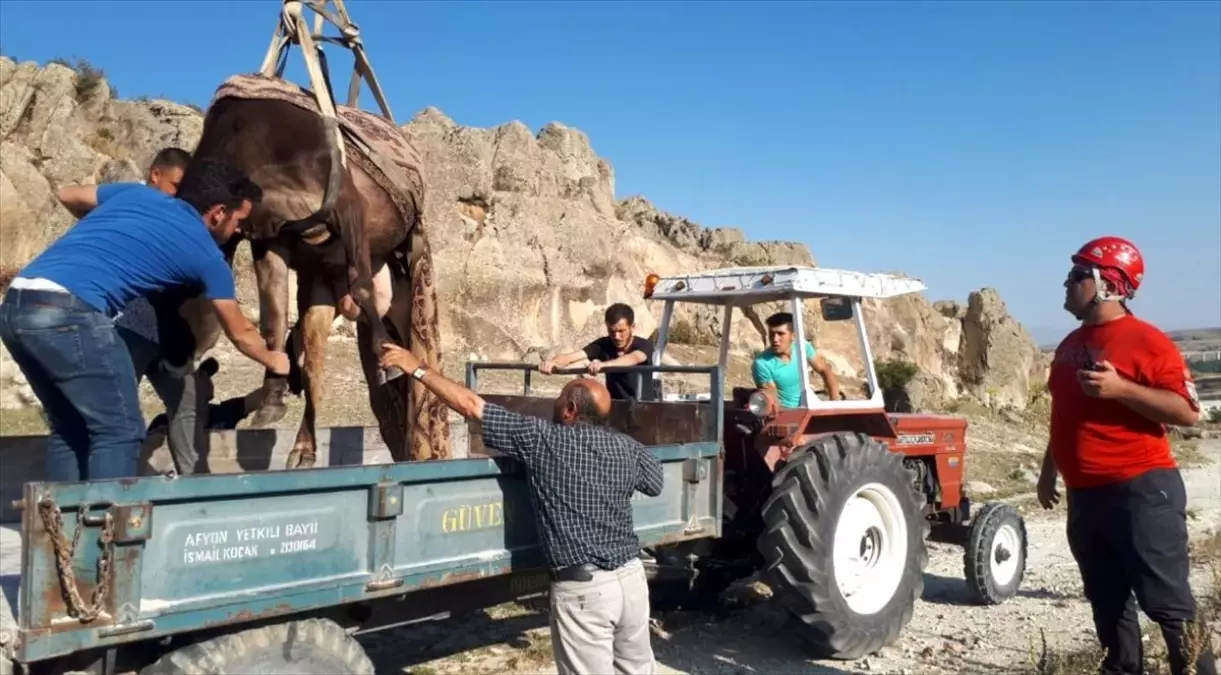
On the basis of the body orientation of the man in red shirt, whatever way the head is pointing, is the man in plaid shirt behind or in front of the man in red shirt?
in front

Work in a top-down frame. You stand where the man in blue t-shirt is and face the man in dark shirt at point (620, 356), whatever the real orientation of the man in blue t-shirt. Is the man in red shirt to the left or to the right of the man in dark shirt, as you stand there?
right

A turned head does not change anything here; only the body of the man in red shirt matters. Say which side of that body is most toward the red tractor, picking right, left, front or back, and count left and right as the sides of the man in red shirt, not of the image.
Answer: right

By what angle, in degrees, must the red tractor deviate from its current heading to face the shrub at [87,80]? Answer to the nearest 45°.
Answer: approximately 90° to its left

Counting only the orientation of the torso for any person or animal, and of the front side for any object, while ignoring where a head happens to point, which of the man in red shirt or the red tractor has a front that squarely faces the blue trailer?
the man in red shirt

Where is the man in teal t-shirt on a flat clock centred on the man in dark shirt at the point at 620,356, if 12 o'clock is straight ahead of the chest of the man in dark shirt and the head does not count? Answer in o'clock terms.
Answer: The man in teal t-shirt is roughly at 8 o'clock from the man in dark shirt.

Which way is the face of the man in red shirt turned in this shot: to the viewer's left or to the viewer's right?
to the viewer's left

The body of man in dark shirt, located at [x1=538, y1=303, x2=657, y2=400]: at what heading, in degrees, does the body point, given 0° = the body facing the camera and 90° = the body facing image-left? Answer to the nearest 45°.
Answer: approximately 45°

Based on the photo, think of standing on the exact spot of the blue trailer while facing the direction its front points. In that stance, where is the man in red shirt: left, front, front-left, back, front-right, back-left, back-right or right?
front-right

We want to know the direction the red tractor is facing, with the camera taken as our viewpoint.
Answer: facing away from the viewer and to the right of the viewer

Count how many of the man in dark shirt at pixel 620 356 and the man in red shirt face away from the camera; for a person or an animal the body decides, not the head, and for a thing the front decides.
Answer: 0

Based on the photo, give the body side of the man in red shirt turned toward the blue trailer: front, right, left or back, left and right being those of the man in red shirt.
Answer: front

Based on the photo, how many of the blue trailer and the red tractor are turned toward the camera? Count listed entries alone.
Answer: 0
